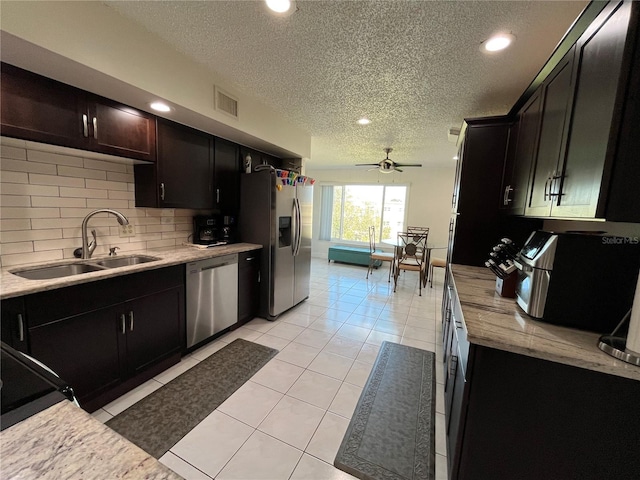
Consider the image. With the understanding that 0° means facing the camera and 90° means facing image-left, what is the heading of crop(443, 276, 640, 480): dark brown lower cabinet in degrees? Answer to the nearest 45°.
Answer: approximately 90°

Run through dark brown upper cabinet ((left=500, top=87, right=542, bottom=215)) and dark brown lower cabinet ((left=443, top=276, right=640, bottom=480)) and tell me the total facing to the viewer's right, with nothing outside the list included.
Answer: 0

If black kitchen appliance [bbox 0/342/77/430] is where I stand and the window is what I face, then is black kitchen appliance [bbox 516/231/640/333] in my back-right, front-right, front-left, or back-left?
front-right

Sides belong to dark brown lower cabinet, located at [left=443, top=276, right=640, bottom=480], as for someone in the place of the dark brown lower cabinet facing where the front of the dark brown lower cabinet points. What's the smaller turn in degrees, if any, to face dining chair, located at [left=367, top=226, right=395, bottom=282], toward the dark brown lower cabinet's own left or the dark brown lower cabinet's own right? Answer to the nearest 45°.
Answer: approximately 45° to the dark brown lower cabinet's own right

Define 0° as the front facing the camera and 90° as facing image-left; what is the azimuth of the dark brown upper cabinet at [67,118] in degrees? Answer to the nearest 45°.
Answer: approximately 315°

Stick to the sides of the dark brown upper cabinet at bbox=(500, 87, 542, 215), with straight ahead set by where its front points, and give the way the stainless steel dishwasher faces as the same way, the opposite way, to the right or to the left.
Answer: the opposite way

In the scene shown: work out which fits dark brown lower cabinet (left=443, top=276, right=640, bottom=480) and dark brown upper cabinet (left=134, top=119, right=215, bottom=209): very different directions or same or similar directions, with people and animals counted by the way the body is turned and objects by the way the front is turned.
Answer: very different directions

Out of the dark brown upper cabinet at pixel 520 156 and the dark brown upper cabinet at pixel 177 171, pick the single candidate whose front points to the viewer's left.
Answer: the dark brown upper cabinet at pixel 520 156

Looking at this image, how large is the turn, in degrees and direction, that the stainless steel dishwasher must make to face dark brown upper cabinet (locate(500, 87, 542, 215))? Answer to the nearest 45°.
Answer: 0° — it already faces it

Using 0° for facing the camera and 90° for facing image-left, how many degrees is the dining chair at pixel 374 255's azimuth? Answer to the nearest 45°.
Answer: approximately 270°

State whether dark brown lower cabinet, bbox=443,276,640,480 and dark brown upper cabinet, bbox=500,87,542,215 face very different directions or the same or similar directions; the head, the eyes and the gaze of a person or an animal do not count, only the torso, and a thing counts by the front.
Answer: same or similar directions

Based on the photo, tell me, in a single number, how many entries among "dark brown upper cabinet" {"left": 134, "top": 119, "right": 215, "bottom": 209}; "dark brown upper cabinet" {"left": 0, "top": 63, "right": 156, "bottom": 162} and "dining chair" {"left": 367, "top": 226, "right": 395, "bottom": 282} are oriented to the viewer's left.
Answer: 0

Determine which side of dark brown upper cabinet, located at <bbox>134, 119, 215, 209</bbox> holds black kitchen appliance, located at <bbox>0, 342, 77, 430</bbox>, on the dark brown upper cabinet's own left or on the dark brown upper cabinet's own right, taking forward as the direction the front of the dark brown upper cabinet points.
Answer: on the dark brown upper cabinet's own right

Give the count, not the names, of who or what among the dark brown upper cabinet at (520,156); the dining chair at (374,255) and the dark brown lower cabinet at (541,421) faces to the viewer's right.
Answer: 1

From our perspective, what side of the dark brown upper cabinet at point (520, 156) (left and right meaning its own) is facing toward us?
left

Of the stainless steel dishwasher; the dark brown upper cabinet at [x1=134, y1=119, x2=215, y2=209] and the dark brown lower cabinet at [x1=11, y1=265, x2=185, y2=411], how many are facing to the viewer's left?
0

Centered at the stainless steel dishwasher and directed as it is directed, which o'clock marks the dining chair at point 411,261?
The dining chair is roughly at 10 o'clock from the stainless steel dishwasher.

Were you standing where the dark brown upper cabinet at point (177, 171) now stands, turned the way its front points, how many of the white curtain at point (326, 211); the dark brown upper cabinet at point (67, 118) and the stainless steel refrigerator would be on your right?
1

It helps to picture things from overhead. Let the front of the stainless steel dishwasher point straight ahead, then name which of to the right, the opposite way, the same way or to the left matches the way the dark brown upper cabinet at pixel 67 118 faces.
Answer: the same way

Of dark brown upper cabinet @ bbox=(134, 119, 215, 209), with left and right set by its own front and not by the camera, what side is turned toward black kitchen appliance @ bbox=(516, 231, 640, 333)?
front

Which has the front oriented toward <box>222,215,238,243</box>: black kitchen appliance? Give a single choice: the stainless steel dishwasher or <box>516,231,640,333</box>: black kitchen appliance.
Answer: <box>516,231,640,333</box>: black kitchen appliance

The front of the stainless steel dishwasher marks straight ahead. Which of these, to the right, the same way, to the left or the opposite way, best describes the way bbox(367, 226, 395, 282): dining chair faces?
the same way
